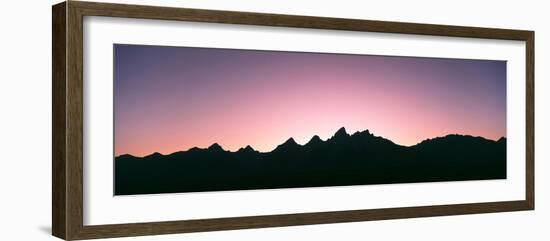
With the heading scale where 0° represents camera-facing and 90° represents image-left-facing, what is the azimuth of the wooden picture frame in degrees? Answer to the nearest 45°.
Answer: approximately 315°
